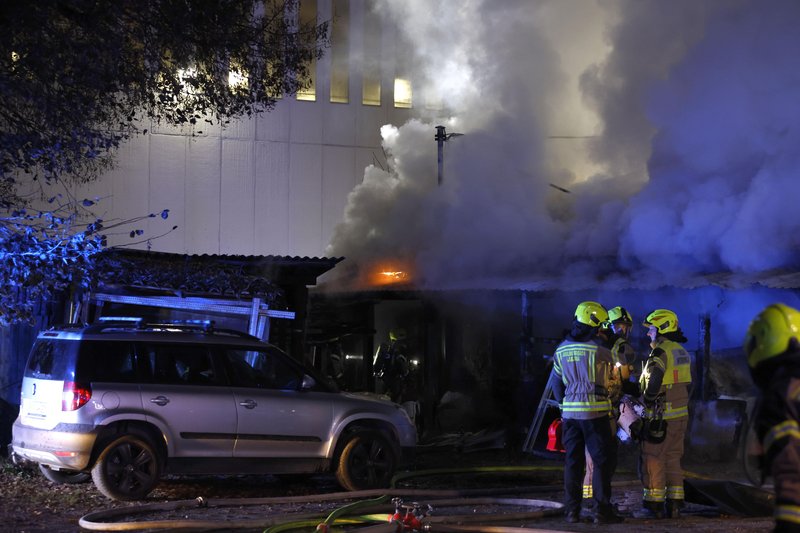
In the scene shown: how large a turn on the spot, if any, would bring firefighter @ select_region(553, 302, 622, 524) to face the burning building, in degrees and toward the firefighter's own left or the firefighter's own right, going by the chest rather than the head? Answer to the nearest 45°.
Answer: approximately 45° to the firefighter's own left

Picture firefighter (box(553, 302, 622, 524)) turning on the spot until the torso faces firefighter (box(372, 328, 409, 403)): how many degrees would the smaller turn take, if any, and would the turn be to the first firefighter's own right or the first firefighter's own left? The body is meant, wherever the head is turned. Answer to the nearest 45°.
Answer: approximately 90° to the first firefighter's own left

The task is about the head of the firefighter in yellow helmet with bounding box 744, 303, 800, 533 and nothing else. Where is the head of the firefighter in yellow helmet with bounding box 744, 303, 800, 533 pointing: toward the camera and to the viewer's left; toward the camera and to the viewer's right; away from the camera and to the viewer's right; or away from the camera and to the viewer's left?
away from the camera and to the viewer's left

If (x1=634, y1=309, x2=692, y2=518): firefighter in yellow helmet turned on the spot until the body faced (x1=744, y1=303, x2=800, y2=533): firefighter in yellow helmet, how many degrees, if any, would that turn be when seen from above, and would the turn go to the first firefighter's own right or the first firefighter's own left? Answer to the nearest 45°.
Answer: approximately 135° to the first firefighter's own left

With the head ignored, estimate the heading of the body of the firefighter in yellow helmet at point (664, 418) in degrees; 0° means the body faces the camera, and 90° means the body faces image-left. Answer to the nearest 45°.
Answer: approximately 135°

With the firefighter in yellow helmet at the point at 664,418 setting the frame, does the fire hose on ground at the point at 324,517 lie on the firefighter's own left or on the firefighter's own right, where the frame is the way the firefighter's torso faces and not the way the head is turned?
on the firefighter's own left

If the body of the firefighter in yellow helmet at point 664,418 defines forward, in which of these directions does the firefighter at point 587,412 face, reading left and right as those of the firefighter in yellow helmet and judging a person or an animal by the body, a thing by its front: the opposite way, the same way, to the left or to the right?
to the right

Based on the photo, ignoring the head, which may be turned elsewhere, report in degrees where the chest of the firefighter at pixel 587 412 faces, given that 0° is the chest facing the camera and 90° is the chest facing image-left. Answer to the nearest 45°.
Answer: approximately 225°

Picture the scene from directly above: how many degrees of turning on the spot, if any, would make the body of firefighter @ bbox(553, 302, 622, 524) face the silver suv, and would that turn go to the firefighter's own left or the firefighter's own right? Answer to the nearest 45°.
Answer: approximately 135° to the firefighter's own left

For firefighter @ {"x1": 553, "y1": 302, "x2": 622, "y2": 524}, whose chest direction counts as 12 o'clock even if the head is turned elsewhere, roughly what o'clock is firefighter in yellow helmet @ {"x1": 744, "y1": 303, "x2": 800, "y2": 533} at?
The firefighter in yellow helmet is roughly at 4 o'clock from the firefighter.
